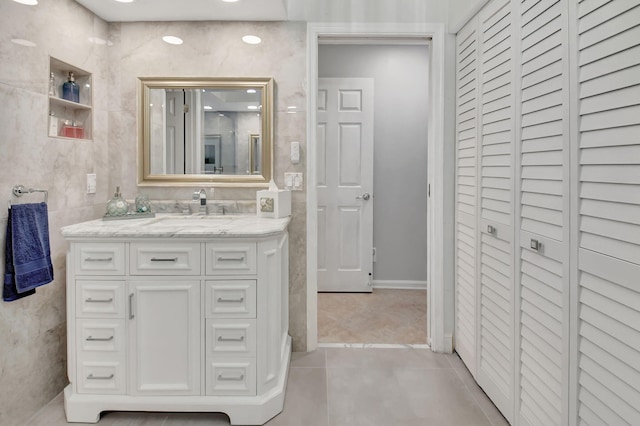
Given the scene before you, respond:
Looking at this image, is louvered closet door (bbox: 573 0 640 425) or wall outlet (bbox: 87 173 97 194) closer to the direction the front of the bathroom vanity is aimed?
the louvered closet door

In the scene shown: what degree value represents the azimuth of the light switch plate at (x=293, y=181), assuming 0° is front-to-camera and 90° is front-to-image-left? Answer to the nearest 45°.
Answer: approximately 0°

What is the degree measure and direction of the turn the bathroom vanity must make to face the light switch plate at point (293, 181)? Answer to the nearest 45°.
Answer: approximately 135° to its left

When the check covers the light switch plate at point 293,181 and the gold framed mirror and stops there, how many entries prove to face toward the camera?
2

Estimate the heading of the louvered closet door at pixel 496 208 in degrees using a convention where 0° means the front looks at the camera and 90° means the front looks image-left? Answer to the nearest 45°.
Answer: approximately 45°

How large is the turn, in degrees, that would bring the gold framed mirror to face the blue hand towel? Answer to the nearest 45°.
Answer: approximately 45° to its right

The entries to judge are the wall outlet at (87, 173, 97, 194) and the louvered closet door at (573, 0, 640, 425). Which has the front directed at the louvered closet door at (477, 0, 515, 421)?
the wall outlet
